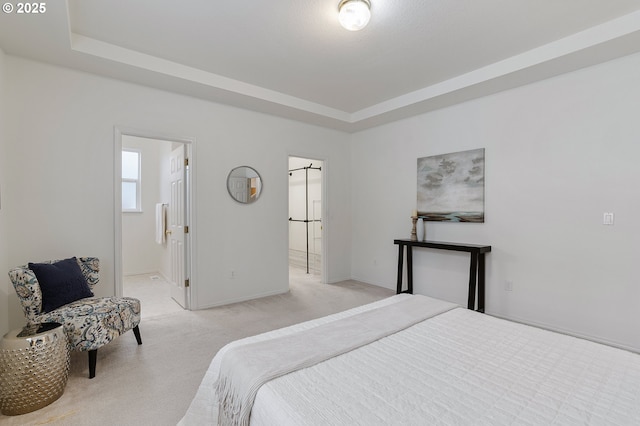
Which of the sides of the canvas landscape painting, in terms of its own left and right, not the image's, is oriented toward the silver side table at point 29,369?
front

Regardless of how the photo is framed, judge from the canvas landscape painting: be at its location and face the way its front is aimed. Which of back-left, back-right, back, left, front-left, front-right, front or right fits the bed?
front-left

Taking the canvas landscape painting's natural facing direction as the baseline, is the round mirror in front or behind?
in front

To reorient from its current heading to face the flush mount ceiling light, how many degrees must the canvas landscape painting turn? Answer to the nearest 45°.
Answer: approximately 45° to its left

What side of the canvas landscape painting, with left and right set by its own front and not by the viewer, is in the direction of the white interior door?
front

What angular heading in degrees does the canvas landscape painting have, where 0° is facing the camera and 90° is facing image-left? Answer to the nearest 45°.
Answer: approximately 45°

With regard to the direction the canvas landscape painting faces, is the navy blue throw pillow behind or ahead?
ahead

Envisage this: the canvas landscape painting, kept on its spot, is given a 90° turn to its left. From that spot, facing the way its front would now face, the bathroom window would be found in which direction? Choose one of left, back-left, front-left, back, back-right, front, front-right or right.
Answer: back-right
